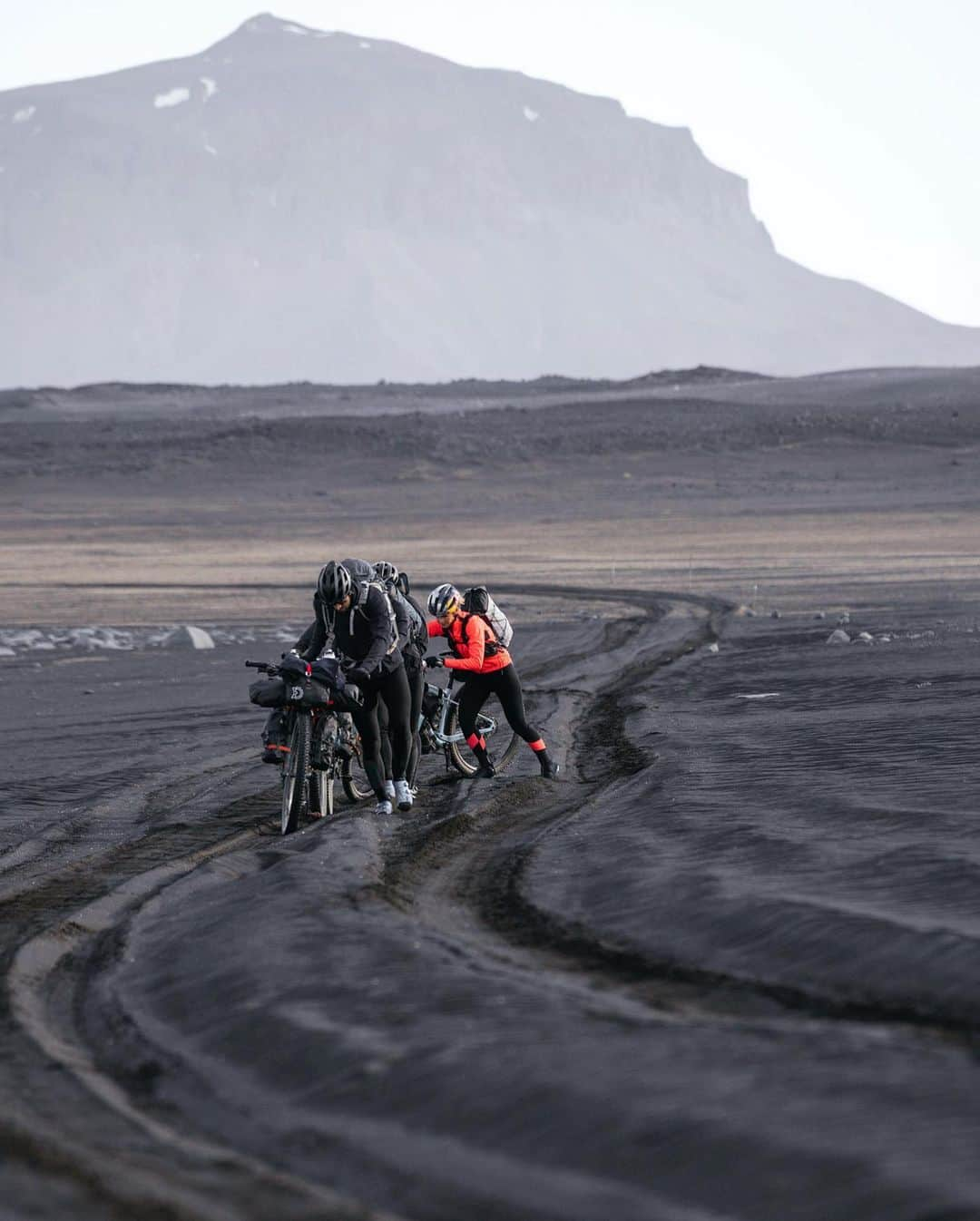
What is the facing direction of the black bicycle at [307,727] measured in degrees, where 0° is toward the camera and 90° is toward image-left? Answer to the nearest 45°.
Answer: approximately 45°

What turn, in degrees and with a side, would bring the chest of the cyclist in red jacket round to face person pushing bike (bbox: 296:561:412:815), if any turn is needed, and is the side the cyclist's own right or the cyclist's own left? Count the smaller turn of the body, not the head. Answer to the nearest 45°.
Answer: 0° — they already face them

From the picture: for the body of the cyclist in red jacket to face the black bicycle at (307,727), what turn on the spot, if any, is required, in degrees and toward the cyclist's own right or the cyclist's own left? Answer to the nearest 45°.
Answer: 0° — they already face it

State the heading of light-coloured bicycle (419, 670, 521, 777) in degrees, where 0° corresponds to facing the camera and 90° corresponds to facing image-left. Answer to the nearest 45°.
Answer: approximately 45°

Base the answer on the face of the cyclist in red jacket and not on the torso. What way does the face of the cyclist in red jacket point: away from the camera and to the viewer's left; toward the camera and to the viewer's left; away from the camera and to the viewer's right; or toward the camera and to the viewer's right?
toward the camera and to the viewer's left

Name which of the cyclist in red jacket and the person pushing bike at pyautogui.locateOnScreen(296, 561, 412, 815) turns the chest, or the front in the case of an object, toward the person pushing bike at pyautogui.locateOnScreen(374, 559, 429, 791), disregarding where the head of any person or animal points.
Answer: the cyclist in red jacket

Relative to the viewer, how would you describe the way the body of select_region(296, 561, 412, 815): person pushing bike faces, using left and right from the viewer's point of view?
facing the viewer and to the left of the viewer

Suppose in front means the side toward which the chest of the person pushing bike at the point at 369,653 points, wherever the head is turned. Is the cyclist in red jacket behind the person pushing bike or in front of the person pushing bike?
behind

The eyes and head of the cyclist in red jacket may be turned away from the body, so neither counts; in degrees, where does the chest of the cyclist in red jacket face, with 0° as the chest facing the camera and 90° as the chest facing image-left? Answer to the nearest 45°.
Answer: approximately 45°

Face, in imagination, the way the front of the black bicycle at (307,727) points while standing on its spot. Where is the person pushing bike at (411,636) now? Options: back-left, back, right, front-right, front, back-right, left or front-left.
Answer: back
